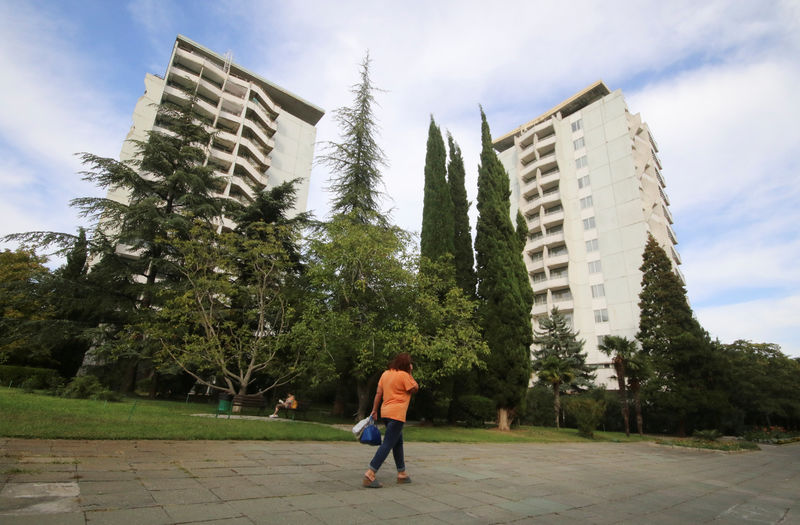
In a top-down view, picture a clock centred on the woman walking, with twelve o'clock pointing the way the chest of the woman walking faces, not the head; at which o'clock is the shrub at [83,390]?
The shrub is roughly at 9 o'clock from the woman walking.

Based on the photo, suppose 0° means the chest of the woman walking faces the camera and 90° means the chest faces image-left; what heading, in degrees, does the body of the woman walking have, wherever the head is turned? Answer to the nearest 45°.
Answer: approximately 225°

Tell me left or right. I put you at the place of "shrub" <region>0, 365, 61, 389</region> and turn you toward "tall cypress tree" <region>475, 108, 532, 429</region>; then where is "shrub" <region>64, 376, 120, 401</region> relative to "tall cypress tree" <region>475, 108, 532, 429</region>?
right

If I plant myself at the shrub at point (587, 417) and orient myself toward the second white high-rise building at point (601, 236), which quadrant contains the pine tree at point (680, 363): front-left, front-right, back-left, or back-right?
front-right

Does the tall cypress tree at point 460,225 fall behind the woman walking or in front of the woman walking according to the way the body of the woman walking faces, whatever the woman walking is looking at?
in front

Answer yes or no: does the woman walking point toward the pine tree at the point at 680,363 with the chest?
yes

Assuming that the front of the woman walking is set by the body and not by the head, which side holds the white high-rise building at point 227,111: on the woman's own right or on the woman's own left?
on the woman's own left

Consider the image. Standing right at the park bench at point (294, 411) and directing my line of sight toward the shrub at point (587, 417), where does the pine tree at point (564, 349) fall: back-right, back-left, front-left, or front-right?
front-left

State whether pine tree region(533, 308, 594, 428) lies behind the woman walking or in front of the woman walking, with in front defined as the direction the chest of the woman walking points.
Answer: in front
